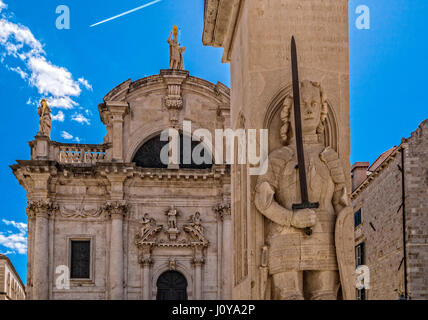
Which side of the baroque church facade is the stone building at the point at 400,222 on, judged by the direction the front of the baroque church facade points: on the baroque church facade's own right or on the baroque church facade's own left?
on the baroque church facade's own left

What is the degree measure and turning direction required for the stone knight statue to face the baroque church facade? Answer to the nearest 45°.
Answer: approximately 180°

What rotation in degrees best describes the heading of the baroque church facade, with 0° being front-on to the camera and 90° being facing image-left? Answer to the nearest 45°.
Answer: approximately 0°

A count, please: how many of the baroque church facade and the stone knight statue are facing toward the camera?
2

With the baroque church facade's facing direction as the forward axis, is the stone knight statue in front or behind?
in front
